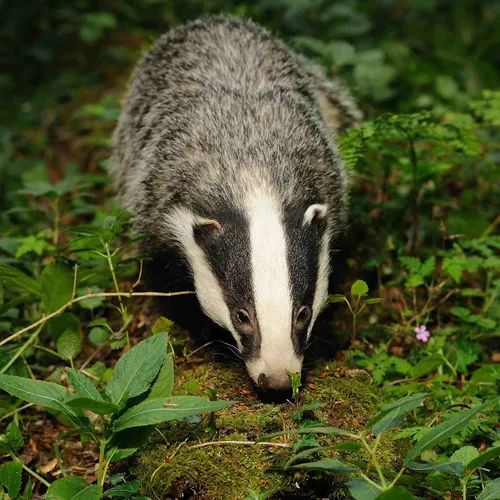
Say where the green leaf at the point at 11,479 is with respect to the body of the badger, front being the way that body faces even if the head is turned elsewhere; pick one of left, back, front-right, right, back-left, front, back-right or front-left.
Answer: front-right

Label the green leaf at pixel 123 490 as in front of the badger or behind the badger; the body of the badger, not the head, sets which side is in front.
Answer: in front

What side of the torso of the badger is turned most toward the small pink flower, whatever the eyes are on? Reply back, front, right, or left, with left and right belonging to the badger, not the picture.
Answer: left

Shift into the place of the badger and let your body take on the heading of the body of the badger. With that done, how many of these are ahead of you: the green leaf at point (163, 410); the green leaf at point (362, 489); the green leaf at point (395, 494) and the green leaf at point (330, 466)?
4

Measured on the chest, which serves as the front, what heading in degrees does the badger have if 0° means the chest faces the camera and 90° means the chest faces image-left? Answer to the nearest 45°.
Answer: approximately 0°

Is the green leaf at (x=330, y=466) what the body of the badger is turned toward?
yes

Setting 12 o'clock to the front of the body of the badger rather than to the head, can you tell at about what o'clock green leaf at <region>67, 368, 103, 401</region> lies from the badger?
The green leaf is roughly at 1 o'clock from the badger.

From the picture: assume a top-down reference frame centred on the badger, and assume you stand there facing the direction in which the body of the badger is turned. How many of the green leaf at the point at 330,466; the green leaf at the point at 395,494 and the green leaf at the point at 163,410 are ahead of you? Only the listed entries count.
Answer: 3
